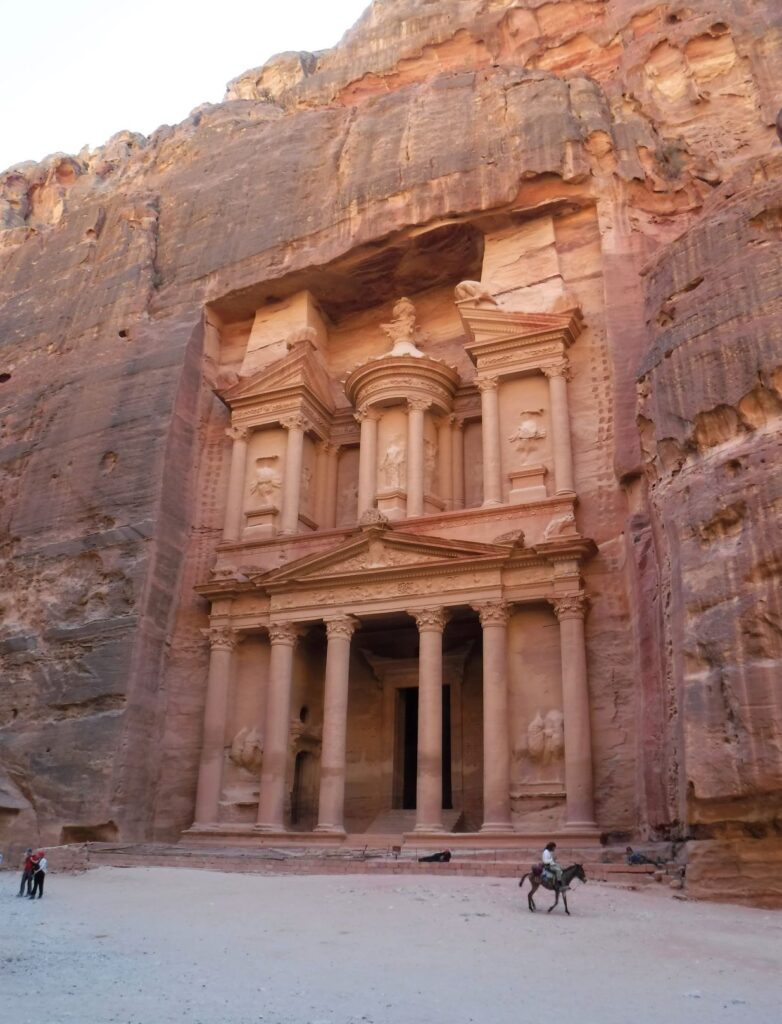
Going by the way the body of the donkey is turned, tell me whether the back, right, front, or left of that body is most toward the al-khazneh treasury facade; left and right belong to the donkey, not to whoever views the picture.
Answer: left

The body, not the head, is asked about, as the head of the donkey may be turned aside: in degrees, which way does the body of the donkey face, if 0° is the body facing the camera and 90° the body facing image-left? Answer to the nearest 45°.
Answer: approximately 270°
